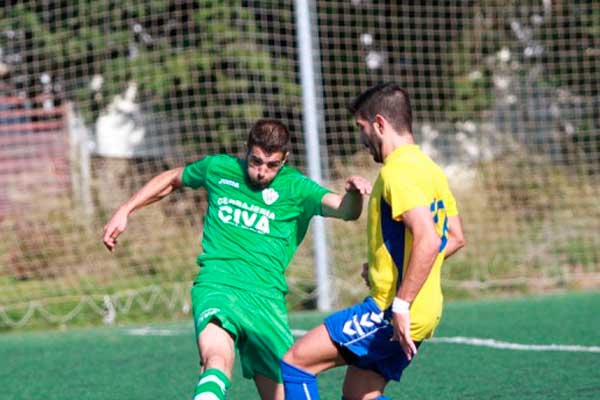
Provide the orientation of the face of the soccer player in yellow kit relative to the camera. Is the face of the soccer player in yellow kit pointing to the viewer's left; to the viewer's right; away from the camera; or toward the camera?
to the viewer's left

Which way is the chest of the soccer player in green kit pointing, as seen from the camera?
toward the camera
